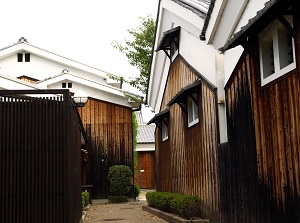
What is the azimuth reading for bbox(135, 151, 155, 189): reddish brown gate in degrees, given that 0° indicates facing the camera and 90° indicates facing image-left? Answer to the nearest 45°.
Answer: approximately 0°

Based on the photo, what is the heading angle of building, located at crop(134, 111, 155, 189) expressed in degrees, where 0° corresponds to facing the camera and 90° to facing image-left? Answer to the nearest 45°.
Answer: approximately 0°

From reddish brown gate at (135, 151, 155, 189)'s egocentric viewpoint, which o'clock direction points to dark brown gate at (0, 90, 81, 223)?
dark brown gate at (0, 90, 81, 223) is roughly at 12 o'clock from reddish brown gate at (135, 151, 155, 189).

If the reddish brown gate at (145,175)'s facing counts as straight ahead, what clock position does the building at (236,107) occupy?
The building is roughly at 12 o'clock from the reddish brown gate.

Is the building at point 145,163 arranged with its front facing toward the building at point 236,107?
yes
